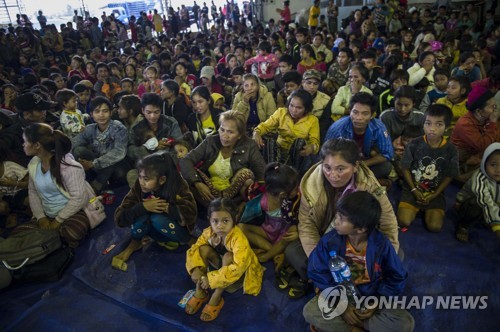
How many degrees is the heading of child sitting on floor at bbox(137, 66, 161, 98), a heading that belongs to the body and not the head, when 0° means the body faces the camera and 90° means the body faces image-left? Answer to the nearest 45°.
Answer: approximately 0°

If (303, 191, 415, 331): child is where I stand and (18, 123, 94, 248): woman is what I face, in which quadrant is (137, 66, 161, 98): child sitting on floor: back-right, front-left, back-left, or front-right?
front-right

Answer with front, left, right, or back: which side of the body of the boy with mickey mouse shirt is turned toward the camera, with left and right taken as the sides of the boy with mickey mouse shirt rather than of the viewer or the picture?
front

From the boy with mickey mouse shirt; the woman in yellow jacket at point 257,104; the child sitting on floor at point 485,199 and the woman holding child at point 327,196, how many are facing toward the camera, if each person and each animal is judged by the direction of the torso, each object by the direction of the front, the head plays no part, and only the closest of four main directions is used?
4

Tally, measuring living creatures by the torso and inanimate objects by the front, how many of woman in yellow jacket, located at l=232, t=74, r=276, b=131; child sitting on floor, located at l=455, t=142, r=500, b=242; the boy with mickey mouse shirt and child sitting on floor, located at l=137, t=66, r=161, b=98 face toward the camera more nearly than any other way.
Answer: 4

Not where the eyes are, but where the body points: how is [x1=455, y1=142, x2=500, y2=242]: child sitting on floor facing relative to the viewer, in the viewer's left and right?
facing the viewer

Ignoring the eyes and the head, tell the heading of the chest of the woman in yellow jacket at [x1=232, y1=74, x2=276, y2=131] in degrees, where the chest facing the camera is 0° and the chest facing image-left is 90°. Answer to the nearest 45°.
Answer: approximately 0°

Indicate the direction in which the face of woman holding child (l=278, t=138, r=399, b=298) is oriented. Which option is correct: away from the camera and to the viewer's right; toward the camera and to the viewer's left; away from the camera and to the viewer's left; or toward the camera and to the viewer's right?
toward the camera and to the viewer's left

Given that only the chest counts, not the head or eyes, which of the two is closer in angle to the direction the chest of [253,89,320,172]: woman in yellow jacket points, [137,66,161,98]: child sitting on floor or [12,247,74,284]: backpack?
the backpack

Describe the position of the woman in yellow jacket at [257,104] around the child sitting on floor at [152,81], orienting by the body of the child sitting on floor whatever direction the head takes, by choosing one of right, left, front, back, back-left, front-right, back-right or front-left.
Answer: front-left

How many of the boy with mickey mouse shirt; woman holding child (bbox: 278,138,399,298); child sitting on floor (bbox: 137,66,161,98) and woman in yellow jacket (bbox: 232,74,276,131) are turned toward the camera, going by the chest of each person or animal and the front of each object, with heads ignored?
4

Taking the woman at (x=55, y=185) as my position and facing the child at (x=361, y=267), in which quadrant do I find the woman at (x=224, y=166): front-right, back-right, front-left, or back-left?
front-left

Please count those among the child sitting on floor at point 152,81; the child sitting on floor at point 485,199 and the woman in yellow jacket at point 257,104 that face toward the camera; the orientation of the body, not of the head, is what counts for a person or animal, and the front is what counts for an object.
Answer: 3
